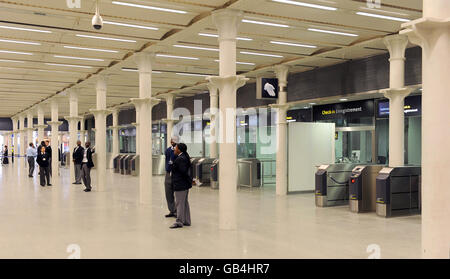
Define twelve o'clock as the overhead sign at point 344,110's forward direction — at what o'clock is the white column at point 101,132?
The white column is roughly at 1 o'clock from the overhead sign.

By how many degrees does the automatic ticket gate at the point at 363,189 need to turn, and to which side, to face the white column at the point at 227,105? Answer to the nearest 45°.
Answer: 0° — it already faces it

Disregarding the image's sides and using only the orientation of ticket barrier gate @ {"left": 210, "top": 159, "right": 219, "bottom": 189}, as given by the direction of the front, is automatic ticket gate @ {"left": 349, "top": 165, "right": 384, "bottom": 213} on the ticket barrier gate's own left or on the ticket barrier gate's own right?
on the ticket barrier gate's own left

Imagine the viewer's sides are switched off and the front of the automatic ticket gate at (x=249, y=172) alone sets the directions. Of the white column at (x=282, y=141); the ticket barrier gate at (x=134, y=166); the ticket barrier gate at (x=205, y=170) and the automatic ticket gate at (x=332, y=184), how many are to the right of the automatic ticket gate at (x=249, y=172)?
2

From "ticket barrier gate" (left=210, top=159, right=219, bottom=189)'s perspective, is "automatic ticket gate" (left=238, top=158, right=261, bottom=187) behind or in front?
behind

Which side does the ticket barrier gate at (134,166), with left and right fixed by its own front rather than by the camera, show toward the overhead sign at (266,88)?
left

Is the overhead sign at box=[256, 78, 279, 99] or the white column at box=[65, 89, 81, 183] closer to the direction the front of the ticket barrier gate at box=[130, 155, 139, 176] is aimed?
the white column

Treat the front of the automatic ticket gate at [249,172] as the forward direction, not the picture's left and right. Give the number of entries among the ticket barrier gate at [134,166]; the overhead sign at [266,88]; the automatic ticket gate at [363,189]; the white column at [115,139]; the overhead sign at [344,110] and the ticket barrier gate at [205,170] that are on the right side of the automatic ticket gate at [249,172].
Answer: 3

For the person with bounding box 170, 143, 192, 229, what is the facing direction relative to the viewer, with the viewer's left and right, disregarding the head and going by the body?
facing to the left of the viewer
